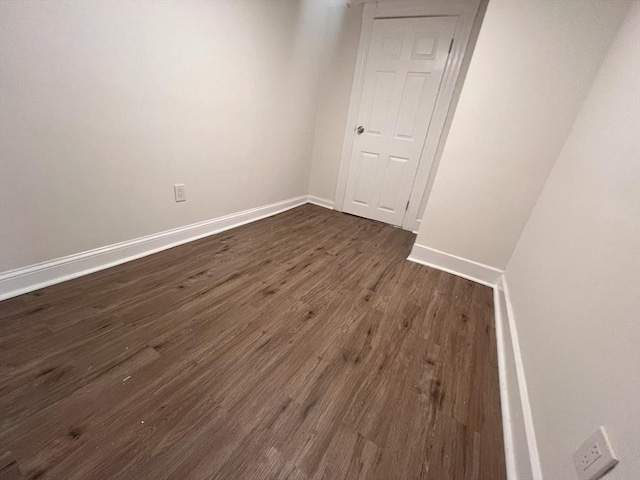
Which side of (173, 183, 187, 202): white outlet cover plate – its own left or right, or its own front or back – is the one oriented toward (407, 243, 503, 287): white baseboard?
front

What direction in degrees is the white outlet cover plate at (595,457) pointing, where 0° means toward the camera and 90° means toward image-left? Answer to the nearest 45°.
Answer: approximately 45°

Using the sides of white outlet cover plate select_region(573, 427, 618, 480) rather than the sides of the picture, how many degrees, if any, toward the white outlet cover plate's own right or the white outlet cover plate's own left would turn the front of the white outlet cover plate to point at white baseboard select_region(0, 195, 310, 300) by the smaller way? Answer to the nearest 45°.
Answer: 0° — it already faces it

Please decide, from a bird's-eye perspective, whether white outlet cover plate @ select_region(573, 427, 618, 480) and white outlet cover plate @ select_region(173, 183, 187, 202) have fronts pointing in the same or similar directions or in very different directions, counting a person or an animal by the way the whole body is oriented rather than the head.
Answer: very different directions

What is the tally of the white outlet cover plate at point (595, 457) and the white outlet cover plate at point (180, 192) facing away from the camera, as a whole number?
0

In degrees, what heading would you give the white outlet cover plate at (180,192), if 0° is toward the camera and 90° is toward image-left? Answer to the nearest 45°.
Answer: approximately 315°

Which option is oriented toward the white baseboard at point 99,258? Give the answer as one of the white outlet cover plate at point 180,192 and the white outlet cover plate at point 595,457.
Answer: the white outlet cover plate at point 595,457

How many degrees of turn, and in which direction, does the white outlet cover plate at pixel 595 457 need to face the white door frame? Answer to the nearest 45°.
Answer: approximately 90° to its right

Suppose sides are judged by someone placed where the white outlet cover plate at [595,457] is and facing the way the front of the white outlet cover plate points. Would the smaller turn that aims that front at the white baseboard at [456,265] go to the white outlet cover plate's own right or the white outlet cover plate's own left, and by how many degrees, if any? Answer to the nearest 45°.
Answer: approximately 90° to the white outlet cover plate's own right

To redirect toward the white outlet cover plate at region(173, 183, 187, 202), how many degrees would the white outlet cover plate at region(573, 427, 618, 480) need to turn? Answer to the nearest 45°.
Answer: approximately 45° to its right

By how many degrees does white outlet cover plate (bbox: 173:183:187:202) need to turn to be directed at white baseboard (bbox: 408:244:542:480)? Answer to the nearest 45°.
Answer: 0° — it already faces it

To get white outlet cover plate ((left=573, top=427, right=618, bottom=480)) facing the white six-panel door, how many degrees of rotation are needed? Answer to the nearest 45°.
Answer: approximately 90° to its right

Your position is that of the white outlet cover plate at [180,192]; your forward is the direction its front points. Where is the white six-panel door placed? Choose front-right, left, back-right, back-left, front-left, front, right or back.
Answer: front-left

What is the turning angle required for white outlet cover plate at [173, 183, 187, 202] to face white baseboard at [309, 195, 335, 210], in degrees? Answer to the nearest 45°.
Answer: approximately 90° to its left
